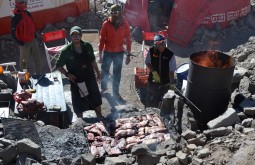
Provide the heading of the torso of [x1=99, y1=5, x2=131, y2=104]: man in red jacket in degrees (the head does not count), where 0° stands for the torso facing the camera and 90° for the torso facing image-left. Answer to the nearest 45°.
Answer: approximately 0°

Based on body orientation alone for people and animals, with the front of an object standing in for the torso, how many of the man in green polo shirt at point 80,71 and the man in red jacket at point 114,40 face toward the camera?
2

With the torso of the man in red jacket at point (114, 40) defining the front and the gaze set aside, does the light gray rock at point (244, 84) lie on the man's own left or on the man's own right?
on the man's own left

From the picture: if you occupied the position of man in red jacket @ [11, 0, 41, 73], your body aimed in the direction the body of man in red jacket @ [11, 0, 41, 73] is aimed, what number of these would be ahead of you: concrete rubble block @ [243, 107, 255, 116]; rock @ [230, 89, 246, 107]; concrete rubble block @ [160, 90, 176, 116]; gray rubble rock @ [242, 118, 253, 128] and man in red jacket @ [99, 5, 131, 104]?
5

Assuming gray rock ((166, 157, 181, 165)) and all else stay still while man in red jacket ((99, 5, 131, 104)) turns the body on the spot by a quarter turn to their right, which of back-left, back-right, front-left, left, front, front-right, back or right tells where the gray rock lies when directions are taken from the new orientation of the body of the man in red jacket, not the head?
left

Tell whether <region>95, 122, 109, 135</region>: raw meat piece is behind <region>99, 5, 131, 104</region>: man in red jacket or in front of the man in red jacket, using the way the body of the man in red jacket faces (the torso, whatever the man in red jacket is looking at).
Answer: in front

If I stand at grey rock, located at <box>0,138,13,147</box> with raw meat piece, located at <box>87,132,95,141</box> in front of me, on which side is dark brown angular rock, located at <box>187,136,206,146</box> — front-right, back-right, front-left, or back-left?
front-right

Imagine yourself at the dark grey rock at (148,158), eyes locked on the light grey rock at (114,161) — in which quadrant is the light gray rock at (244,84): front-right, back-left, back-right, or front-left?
back-right

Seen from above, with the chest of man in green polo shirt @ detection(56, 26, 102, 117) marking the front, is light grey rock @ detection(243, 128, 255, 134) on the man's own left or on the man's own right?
on the man's own left

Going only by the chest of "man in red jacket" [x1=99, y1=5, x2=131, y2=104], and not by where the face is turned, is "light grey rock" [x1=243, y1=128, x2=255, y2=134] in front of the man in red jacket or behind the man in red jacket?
in front

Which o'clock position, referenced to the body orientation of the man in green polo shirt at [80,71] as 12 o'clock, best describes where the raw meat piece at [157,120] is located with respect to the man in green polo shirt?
The raw meat piece is roughly at 10 o'clock from the man in green polo shirt.

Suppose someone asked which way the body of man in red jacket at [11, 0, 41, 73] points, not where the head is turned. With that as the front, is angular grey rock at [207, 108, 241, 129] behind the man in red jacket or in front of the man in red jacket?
in front

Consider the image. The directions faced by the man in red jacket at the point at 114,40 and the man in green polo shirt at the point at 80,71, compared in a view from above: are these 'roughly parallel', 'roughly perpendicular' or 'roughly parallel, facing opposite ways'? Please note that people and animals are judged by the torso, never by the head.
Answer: roughly parallel

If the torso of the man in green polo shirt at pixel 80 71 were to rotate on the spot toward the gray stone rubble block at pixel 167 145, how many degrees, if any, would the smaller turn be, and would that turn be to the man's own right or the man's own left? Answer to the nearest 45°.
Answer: approximately 45° to the man's own left

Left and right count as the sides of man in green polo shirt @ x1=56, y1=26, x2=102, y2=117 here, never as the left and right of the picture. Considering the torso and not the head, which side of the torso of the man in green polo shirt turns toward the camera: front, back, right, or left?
front
